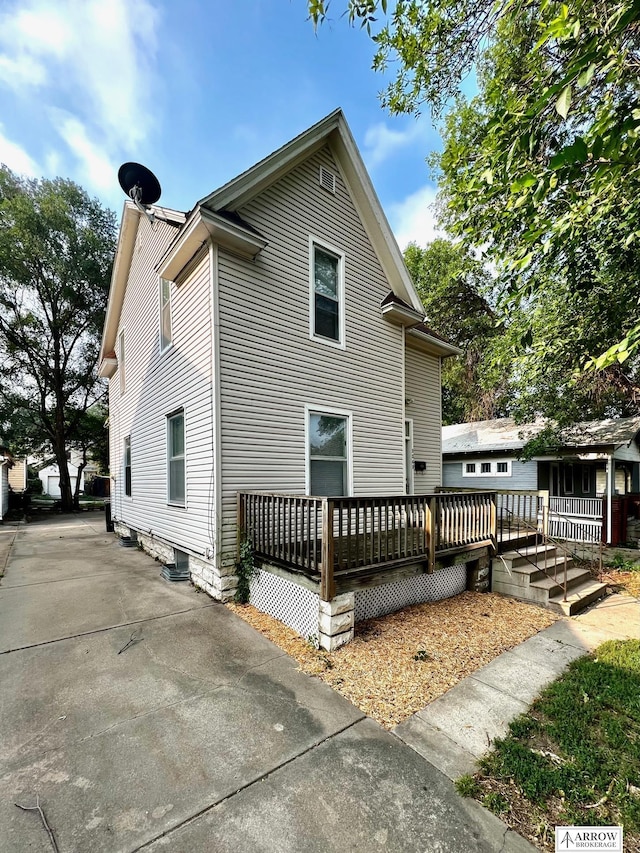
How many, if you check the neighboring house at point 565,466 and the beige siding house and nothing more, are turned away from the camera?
0

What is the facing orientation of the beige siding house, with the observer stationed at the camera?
facing the viewer and to the right of the viewer

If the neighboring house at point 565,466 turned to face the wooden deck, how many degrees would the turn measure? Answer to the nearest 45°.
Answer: approximately 45° to its right

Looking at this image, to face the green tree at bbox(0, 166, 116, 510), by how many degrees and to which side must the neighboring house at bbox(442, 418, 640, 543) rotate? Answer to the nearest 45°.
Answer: approximately 135° to its right

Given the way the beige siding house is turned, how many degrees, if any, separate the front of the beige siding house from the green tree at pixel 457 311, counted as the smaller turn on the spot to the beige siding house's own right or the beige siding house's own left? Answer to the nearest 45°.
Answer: approximately 90° to the beige siding house's own left

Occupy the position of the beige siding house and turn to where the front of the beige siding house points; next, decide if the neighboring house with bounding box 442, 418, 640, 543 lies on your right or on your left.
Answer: on your left

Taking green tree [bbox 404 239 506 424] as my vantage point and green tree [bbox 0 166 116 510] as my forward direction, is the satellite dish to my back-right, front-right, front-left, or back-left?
front-left

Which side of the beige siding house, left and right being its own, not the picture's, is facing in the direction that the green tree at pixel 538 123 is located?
front

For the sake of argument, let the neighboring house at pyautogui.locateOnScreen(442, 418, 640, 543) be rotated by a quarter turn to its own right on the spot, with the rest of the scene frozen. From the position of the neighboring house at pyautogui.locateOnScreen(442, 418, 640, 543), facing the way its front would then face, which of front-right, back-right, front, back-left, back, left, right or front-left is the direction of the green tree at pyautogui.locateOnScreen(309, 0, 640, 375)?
front-left

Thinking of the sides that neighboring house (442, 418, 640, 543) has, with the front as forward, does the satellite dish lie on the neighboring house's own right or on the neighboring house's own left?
on the neighboring house's own right

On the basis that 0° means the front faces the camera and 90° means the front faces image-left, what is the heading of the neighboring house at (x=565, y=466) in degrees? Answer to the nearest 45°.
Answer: approximately 315°
